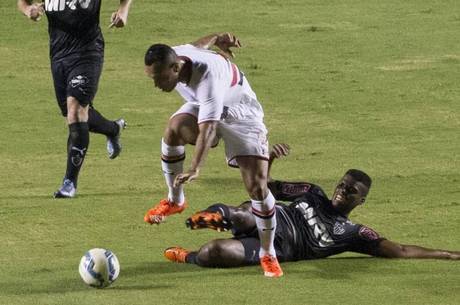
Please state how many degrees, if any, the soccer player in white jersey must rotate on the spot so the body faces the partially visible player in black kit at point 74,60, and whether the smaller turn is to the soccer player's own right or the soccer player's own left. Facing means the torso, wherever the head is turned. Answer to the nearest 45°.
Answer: approximately 90° to the soccer player's own right

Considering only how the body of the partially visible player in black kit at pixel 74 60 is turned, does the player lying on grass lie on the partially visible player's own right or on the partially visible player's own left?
on the partially visible player's own left

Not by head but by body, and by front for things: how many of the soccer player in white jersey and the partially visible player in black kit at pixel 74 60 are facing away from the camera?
0

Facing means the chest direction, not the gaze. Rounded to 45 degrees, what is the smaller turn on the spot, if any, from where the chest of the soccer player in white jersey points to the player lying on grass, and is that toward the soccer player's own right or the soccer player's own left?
approximately 135° to the soccer player's own left

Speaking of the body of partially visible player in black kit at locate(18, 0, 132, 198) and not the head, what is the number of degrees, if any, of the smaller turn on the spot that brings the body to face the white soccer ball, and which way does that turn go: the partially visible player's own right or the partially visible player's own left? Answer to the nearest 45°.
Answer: approximately 45° to the partially visible player's own left

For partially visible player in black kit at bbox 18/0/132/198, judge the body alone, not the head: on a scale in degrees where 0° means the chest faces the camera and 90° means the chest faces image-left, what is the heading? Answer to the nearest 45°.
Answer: approximately 45°

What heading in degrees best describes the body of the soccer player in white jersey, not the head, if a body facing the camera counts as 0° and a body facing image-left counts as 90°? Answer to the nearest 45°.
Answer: approximately 45°
